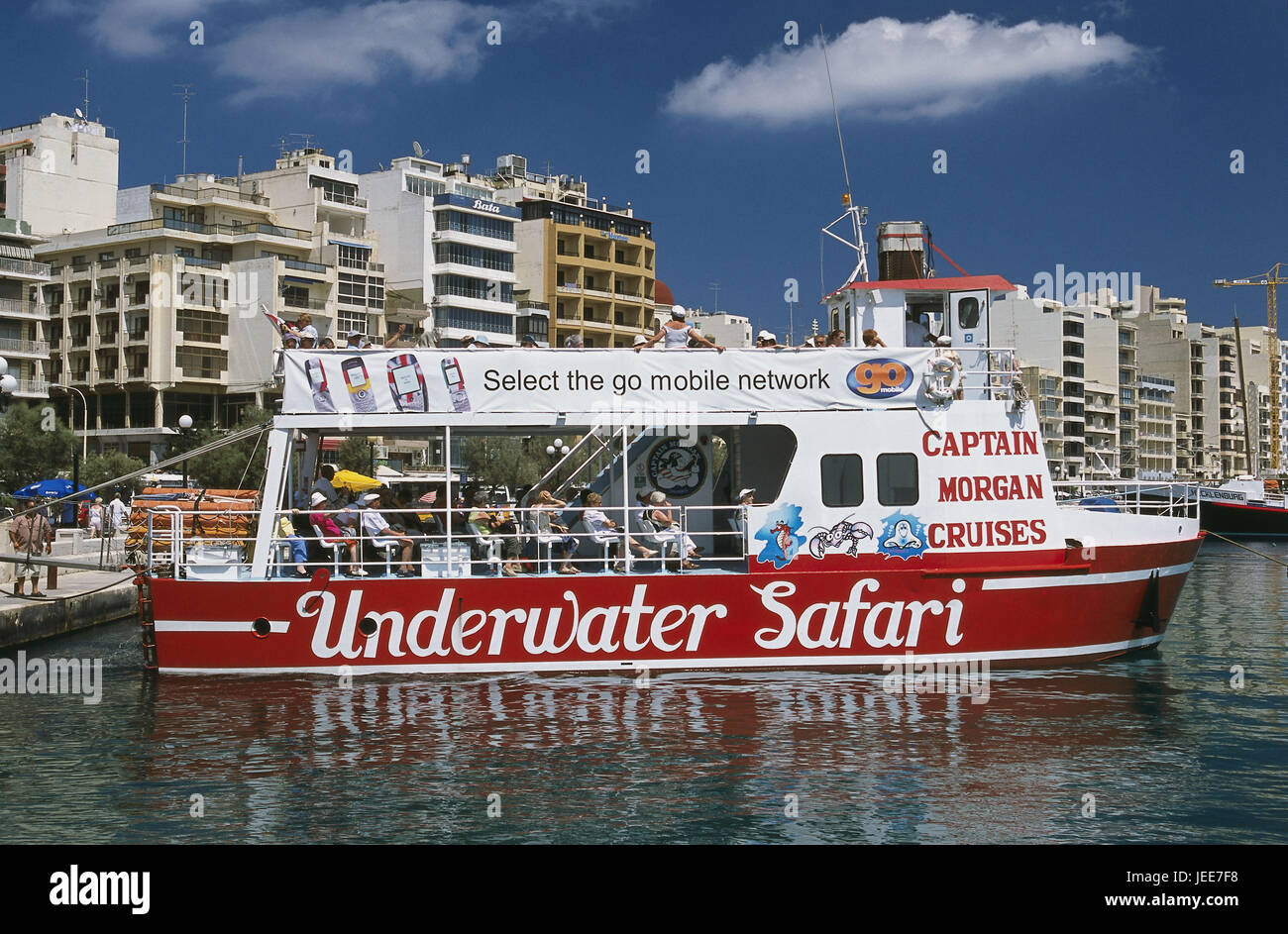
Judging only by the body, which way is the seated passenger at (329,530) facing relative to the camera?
to the viewer's right

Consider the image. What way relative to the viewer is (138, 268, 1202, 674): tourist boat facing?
to the viewer's right

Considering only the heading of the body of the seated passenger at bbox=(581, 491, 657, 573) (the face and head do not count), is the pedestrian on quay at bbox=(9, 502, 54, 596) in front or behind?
behind

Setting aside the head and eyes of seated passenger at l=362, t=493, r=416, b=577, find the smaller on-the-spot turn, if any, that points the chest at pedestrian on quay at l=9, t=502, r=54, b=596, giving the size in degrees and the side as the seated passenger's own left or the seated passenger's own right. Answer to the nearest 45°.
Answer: approximately 135° to the seated passenger's own left

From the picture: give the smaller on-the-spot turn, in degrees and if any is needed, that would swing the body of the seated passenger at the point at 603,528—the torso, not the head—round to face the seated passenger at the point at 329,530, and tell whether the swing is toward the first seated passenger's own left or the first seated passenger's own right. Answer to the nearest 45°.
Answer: approximately 180°

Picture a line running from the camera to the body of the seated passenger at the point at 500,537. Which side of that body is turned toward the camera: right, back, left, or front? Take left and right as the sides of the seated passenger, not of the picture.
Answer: right

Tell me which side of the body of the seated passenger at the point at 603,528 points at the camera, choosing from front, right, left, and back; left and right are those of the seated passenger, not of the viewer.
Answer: right

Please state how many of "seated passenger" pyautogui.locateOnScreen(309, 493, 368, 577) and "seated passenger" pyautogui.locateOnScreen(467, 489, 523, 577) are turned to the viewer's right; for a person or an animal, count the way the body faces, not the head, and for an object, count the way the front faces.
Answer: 2

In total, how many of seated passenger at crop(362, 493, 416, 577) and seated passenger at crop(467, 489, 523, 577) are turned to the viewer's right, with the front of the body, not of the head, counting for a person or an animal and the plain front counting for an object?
2

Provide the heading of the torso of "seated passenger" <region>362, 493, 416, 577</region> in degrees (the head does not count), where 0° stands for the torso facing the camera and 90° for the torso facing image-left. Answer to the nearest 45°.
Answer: approximately 270°

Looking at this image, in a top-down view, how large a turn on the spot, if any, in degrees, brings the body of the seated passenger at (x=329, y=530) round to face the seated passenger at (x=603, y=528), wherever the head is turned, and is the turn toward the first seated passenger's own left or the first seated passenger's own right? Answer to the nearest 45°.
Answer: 0° — they already face them
